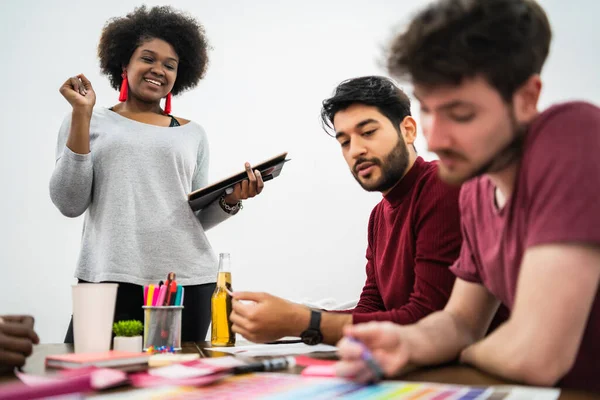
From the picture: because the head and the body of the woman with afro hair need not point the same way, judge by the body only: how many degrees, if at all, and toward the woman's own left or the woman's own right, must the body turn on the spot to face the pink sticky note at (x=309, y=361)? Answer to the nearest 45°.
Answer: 0° — they already face it

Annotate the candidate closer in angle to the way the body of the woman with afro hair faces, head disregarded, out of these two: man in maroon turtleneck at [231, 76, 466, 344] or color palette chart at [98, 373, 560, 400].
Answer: the color palette chart

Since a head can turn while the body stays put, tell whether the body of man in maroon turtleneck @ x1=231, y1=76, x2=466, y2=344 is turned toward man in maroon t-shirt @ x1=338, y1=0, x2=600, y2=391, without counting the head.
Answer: no

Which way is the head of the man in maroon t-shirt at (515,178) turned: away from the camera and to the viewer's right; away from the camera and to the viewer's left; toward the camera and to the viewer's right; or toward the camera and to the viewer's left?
toward the camera and to the viewer's left

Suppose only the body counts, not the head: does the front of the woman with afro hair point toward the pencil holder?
yes

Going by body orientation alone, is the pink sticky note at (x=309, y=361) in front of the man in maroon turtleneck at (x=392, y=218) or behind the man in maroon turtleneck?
in front

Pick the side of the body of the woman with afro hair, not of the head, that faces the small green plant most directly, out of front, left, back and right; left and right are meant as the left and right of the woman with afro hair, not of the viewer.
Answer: front

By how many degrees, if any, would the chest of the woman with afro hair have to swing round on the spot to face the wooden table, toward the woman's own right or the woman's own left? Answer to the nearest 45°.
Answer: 0° — they already face it

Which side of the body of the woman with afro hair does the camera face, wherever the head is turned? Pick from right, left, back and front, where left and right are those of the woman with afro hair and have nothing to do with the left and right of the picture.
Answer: front

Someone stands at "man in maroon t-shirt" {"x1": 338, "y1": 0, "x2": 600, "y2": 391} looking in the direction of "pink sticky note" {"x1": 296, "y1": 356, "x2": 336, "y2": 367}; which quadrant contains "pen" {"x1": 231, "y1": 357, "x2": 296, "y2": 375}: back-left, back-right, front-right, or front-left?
front-left

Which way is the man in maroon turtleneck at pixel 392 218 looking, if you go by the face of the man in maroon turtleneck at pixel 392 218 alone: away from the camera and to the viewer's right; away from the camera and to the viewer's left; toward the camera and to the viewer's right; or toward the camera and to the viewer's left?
toward the camera and to the viewer's left

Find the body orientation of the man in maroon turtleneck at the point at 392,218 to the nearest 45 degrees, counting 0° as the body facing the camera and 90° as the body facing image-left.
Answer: approximately 45°

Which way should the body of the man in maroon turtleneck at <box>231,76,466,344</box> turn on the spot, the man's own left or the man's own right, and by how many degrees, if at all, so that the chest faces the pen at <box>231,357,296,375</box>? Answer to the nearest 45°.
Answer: approximately 45° to the man's own left

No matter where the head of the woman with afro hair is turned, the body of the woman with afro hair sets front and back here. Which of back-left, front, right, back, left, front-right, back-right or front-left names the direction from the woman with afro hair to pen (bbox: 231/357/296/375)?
front

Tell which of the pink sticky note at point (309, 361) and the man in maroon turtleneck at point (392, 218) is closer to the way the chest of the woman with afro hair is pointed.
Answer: the pink sticky note
